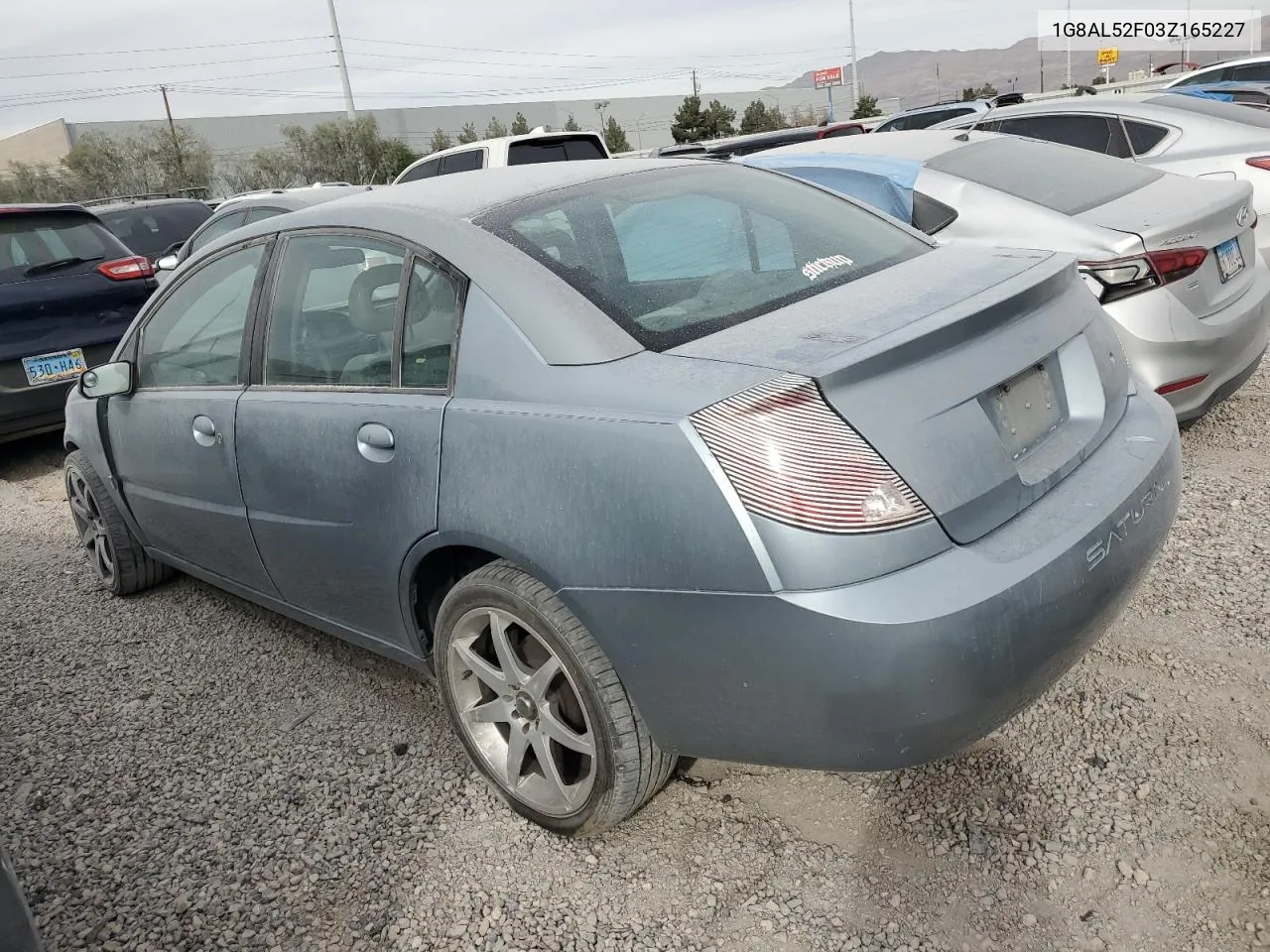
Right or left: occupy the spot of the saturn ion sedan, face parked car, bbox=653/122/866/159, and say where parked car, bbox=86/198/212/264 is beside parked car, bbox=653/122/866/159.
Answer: left

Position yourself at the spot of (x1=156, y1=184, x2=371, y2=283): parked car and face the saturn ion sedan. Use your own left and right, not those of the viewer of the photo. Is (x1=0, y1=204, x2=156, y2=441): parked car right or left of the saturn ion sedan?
right

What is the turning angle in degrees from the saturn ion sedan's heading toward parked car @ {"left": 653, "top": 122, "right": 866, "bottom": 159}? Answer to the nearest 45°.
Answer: approximately 45° to its right

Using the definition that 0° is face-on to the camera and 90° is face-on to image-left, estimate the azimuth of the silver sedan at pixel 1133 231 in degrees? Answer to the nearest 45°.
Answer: approximately 135°

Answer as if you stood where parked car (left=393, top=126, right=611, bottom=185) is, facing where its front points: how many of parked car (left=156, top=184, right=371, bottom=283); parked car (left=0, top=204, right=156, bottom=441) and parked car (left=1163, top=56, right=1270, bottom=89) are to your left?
2

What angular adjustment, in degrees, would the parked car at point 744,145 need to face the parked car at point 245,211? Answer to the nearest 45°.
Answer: approximately 90° to its left

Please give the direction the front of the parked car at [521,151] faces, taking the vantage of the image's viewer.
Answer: facing away from the viewer and to the left of the viewer

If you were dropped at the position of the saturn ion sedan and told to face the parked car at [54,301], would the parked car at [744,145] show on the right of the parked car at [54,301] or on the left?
right

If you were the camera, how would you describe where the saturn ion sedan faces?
facing away from the viewer and to the left of the viewer

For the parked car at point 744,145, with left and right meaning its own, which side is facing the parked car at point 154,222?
left

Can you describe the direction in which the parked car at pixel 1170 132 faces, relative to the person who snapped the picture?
facing away from the viewer and to the left of the viewer

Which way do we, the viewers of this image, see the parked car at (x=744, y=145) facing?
facing away from the viewer and to the left of the viewer
